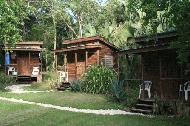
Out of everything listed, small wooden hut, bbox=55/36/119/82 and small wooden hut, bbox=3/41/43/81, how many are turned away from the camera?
0

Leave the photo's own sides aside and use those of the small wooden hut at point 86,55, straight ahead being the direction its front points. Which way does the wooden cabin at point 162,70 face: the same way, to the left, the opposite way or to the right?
the same way

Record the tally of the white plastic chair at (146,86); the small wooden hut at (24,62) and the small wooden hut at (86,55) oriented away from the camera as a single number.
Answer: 0

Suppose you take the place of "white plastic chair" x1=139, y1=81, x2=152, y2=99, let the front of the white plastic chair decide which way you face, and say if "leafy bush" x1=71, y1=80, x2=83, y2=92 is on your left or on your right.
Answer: on your right

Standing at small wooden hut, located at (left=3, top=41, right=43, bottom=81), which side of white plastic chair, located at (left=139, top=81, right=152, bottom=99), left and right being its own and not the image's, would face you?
right

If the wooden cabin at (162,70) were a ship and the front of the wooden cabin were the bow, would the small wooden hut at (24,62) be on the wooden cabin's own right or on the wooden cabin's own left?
on the wooden cabin's own right

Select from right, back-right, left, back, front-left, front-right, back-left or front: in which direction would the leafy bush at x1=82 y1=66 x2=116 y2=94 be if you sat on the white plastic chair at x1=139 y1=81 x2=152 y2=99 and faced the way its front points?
right

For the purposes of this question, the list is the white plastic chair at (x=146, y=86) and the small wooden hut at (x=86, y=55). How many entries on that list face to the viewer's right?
0

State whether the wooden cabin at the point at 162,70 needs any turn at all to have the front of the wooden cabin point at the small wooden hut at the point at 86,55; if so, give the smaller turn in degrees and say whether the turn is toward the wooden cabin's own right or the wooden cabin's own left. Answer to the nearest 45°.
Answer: approximately 90° to the wooden cabin's own right

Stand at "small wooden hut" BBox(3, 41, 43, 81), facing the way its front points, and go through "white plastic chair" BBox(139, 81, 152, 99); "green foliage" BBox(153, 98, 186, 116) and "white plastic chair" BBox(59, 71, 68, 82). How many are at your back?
0

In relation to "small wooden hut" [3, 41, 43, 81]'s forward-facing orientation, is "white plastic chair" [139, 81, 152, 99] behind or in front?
in front

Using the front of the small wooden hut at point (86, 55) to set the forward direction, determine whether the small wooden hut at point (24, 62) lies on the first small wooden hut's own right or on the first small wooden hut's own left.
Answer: on the first small wooden hut's own right

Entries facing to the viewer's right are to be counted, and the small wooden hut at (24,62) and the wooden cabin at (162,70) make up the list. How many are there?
0

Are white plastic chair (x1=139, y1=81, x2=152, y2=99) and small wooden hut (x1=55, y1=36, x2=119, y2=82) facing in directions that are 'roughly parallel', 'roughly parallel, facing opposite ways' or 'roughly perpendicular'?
roughly parallel

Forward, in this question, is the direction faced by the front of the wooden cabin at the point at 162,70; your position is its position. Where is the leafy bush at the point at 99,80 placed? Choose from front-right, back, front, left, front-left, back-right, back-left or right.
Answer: right

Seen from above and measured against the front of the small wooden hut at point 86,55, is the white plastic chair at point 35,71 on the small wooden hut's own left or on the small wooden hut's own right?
on the small wooden hut's own right

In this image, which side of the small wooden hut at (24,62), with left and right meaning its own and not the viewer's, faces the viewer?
front

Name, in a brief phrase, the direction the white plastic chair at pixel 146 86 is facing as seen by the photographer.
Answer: facing the viewer and to the left of the viewer

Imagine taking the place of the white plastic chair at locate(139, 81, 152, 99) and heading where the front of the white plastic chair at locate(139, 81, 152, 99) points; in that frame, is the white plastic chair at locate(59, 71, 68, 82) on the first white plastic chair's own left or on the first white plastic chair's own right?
on the first white plastic chair's own right
